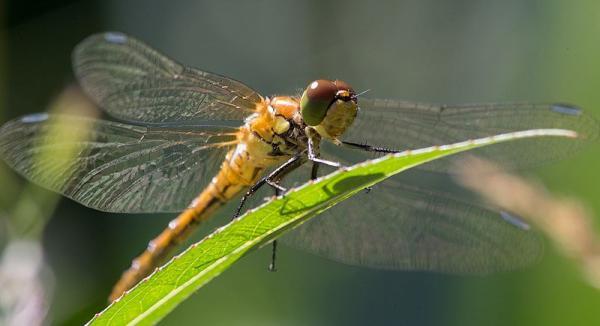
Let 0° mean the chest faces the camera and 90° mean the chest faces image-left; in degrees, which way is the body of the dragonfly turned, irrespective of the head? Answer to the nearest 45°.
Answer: approximately 315°
